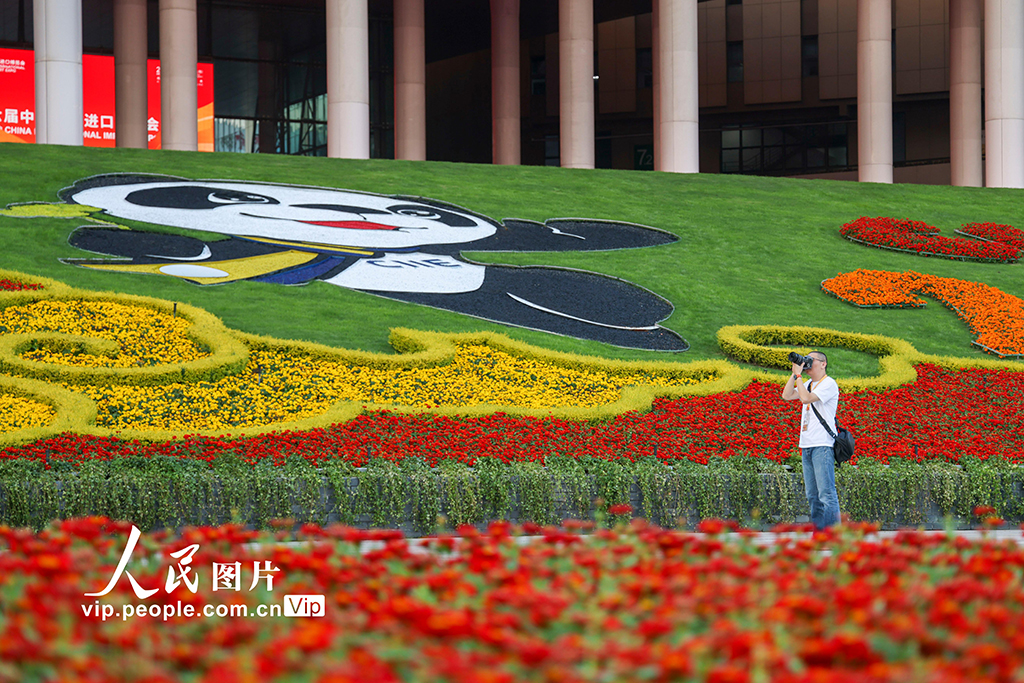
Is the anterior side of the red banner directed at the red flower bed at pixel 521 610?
yes

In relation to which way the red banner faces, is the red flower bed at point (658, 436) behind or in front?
in front

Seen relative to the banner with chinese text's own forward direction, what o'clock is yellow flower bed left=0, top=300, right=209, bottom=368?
The yellow flower bed is roughly at 12 o'clock from the banner with chinese text.

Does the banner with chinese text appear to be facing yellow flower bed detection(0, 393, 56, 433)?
yes

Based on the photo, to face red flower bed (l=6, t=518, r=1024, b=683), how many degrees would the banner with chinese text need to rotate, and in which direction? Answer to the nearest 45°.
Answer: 0° — it already faces it

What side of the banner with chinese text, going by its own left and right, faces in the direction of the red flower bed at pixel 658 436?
front

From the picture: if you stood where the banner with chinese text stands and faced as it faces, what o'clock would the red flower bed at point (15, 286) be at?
The red flower bed is roughly at 12 o'clock from the banner with chinese text.

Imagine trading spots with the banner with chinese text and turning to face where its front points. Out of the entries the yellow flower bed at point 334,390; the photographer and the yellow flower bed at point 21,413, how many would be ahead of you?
3

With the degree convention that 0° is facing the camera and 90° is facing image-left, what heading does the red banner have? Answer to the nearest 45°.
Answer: approximately 0°
